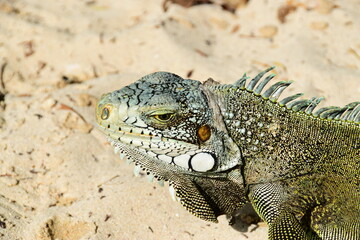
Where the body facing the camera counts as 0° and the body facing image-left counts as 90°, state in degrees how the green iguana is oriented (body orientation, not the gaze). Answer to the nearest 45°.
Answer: approximately 90°
